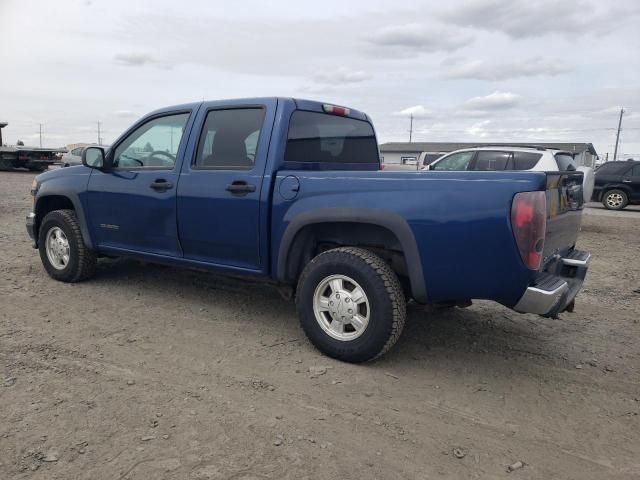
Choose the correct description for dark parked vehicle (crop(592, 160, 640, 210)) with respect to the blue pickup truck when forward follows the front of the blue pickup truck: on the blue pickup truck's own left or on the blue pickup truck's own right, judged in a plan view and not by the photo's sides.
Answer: on the blue pickup truck's own right

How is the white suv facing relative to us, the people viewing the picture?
facing away from the viewer and to the left of the viewer

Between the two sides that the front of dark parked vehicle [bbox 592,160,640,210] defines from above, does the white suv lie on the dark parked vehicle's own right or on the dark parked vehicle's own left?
on the dark parked vehicle's own right

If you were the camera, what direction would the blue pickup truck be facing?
facing away from the viewer and to the left of the viewer

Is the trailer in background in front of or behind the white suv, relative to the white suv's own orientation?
in front

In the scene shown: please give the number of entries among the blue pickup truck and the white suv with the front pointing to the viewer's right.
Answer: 0

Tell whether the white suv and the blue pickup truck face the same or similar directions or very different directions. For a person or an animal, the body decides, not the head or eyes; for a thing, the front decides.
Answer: same or similar directions
